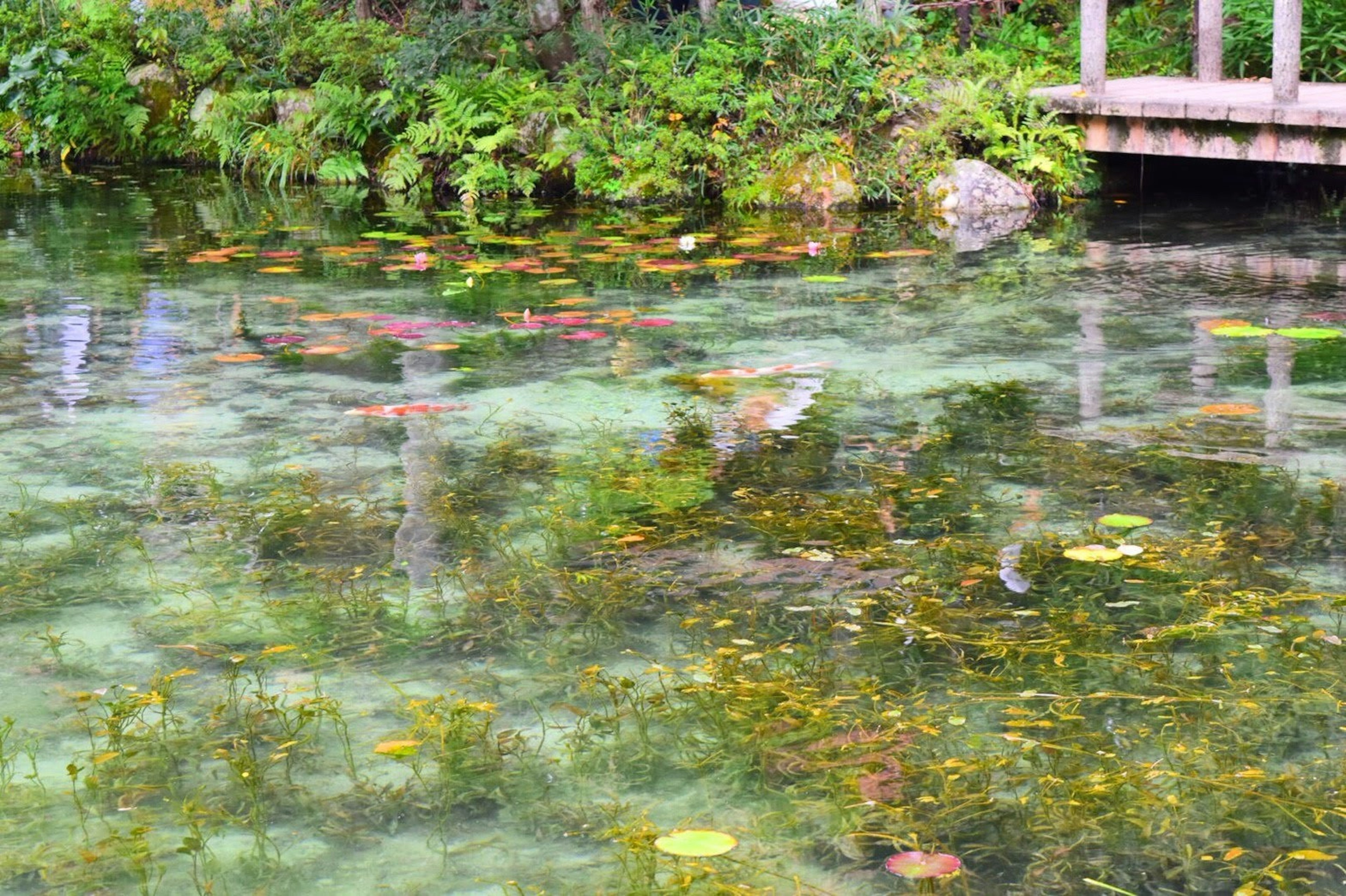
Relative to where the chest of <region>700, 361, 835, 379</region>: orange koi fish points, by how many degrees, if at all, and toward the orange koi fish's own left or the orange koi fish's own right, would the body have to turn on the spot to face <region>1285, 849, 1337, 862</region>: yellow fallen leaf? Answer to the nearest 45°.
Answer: approximately 90° to the orange koi fish's own left

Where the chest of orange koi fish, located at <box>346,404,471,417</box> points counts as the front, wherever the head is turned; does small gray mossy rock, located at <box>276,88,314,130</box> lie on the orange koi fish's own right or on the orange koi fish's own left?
on the orange koi fish's own right

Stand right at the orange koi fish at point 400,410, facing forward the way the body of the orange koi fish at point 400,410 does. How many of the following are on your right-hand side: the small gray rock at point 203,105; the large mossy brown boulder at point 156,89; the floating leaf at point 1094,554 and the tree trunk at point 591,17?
3

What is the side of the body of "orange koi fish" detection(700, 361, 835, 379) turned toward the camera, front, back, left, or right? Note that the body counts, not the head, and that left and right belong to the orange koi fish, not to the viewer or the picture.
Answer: left

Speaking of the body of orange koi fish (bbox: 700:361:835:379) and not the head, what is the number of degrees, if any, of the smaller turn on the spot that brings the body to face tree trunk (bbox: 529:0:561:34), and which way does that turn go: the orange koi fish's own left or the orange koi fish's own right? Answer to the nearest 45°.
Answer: approximately 90° to the orange koi fish's own right

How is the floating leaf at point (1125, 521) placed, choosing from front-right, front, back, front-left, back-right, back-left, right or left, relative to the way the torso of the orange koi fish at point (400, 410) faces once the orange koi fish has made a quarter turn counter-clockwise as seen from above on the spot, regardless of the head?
front-left

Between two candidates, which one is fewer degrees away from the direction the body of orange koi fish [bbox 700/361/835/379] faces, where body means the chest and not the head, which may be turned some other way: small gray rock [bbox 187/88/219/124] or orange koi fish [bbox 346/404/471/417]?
the orange koi fish
